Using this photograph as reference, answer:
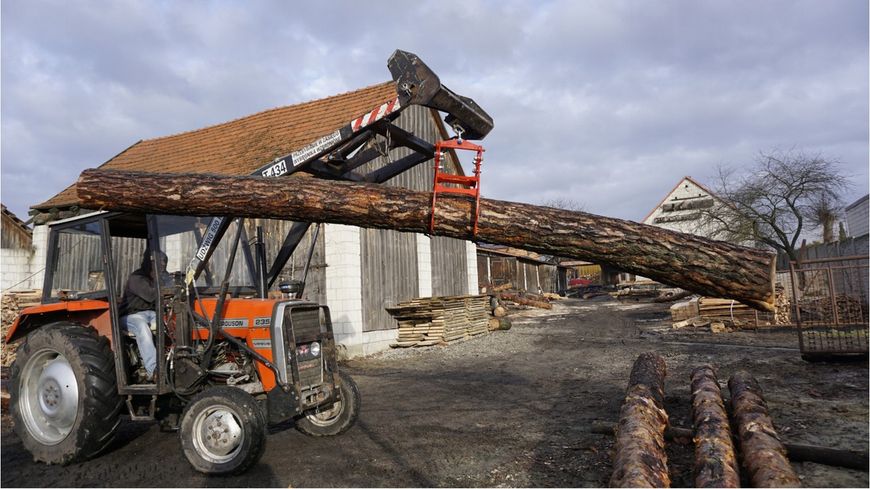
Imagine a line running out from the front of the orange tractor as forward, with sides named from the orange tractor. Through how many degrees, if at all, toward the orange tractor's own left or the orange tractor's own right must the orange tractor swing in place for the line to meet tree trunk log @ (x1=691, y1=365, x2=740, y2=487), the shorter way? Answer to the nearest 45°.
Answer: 0° — it already faces it

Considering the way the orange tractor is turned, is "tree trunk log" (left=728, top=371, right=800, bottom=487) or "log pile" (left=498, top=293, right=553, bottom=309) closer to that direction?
the tree trunk log

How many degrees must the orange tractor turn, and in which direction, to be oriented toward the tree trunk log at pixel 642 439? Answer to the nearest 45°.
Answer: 0° — it already faces it

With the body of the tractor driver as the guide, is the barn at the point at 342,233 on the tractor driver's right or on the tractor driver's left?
on the tractor driver's left

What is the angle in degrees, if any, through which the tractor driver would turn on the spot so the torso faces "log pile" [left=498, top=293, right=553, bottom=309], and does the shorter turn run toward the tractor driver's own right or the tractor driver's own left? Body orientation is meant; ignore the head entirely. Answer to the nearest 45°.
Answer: approximately 45° to the tractor driver's own left

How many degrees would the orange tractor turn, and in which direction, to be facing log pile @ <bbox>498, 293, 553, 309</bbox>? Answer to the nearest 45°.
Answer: approximately 90° to its left

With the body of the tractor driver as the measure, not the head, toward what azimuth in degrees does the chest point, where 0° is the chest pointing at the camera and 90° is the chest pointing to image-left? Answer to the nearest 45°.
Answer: approximately 270°

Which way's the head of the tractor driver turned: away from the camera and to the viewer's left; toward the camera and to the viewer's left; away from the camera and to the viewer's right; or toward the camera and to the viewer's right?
toward the camera and to the viewer's right
